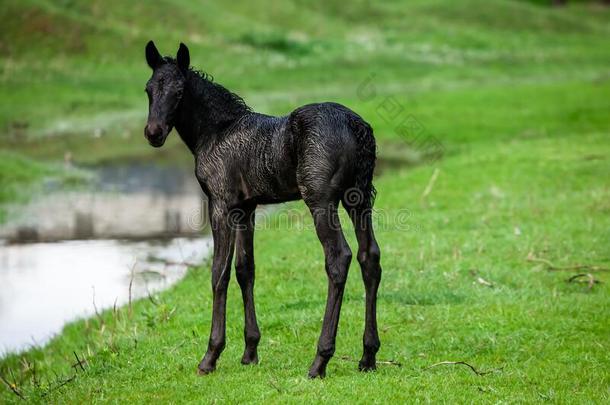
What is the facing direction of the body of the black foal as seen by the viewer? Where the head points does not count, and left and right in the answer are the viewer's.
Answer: facing away from the viewer and to the left of the viewer
